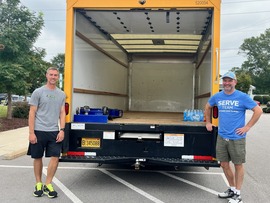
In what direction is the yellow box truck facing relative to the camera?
away from the camera

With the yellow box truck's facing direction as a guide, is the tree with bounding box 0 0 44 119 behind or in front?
in front

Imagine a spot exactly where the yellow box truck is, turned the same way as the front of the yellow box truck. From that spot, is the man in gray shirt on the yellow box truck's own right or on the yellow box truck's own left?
on the yellow box truck's own left

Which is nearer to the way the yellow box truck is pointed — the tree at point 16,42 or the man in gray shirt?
the tree
